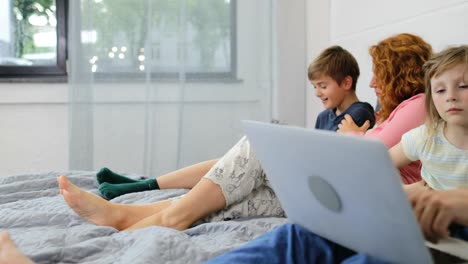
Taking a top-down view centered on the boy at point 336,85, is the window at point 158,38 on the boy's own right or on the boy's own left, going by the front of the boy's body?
on the boy's own right

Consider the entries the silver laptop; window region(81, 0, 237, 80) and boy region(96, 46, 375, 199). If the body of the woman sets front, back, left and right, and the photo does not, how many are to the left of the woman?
1

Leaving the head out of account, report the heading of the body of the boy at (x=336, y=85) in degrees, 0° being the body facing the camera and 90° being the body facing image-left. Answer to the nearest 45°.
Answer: approximately 90°

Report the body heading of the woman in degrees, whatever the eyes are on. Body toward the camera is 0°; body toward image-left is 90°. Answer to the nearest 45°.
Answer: approximately 90°

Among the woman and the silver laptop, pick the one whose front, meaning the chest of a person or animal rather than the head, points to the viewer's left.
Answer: the woman

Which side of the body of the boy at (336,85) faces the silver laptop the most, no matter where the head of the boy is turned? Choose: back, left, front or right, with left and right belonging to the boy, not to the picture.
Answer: left

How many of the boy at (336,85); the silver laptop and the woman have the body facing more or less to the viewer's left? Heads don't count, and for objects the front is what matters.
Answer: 2

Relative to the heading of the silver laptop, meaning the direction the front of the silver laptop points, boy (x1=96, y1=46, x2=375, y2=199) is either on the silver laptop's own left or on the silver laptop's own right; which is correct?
on the silver laptop's own left

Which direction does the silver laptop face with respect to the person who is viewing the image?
facing away from the viewer and to the right of the viewer

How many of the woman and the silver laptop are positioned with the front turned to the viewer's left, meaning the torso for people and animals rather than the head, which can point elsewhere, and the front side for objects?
1
